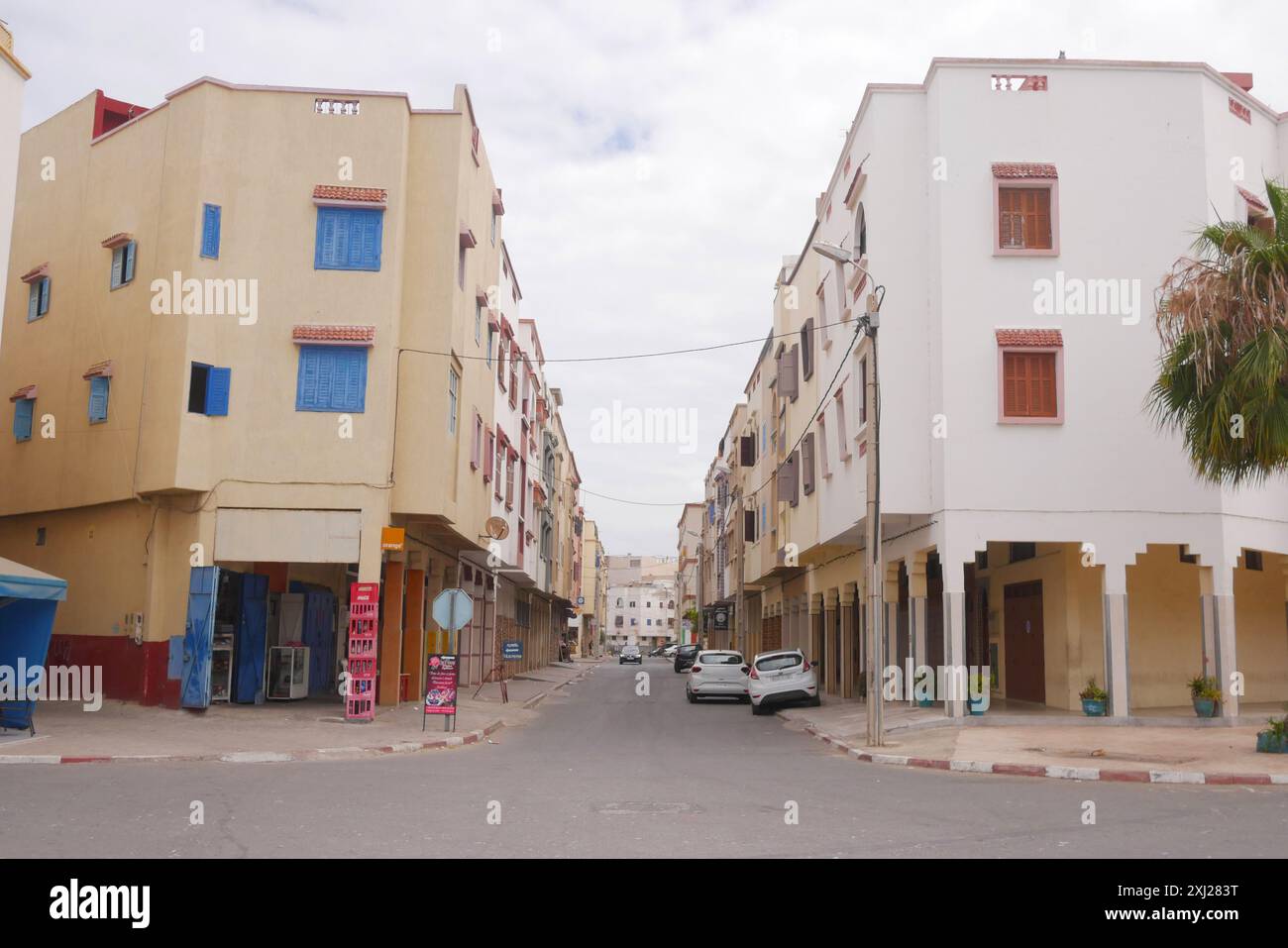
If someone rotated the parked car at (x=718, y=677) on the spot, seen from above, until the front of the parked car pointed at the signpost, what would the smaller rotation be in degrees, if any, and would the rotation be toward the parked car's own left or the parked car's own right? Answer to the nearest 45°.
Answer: approximately 180°

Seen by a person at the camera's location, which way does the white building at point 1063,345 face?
facing the viewer

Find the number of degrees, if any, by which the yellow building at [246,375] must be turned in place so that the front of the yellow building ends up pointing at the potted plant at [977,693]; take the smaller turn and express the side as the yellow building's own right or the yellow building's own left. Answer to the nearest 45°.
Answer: approximately 90° to the yellow building's own left

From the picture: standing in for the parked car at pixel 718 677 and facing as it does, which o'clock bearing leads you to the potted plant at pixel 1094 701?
The potted plant is roughly at 5 o'clock from the parked car.

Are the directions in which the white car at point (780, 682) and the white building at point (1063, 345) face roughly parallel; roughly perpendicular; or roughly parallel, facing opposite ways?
roughly parallel, facing opposite ways

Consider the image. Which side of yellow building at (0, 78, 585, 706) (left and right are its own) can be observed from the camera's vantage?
front

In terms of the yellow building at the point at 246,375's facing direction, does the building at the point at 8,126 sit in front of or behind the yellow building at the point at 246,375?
in front

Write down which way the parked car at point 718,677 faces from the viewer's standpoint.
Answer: facing away from the viewer

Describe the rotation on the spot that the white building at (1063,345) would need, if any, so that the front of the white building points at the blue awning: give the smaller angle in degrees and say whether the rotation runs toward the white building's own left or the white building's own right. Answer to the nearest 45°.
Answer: approximately 45° to the white building's own right

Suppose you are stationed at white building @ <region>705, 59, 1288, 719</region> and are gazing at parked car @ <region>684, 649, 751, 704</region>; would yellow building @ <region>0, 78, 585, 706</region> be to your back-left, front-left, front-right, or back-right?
front-left

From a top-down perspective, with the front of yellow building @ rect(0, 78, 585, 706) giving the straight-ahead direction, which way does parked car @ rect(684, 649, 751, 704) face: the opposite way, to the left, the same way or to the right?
the opposite way

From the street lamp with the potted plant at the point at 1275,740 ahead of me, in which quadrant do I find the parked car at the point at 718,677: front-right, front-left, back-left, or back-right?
back-left

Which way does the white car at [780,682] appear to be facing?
away from the camera
